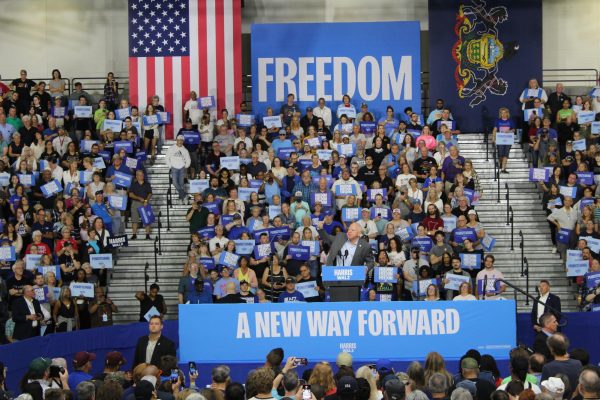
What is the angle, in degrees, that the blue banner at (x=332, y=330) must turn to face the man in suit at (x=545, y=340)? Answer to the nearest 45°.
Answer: approximately 45° to its left

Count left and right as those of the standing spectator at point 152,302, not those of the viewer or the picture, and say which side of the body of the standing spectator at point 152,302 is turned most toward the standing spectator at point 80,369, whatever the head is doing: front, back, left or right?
front

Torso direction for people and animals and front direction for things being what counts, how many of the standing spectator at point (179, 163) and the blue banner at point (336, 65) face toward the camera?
2

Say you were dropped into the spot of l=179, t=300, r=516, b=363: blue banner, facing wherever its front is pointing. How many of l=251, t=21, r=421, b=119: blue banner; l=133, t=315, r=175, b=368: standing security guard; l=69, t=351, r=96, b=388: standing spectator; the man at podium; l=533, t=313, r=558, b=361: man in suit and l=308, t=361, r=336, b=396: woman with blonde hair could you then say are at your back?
2

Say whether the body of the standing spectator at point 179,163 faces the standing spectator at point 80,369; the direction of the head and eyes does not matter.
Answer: yes

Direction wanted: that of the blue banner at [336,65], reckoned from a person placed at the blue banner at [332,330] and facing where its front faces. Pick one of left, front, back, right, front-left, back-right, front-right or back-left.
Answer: back

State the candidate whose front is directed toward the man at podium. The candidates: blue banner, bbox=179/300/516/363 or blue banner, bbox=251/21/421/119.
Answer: blue banner, bbox=251/21/421/119

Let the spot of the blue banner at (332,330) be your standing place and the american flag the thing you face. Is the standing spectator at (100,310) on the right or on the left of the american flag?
left

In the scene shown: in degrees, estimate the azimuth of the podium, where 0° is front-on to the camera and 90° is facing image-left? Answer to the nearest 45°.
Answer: approximately 0°

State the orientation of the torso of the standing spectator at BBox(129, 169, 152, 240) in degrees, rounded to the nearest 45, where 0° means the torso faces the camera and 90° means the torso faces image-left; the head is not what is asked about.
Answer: approximately 315°

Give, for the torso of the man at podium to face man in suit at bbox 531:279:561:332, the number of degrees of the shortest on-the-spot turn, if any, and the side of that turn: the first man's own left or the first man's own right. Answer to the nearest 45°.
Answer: approximately 135° to the first man's own left

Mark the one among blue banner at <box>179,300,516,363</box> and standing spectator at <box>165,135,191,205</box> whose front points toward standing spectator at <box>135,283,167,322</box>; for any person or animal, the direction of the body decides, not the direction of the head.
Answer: standing spectator at <box>165,135,191,205</box>
